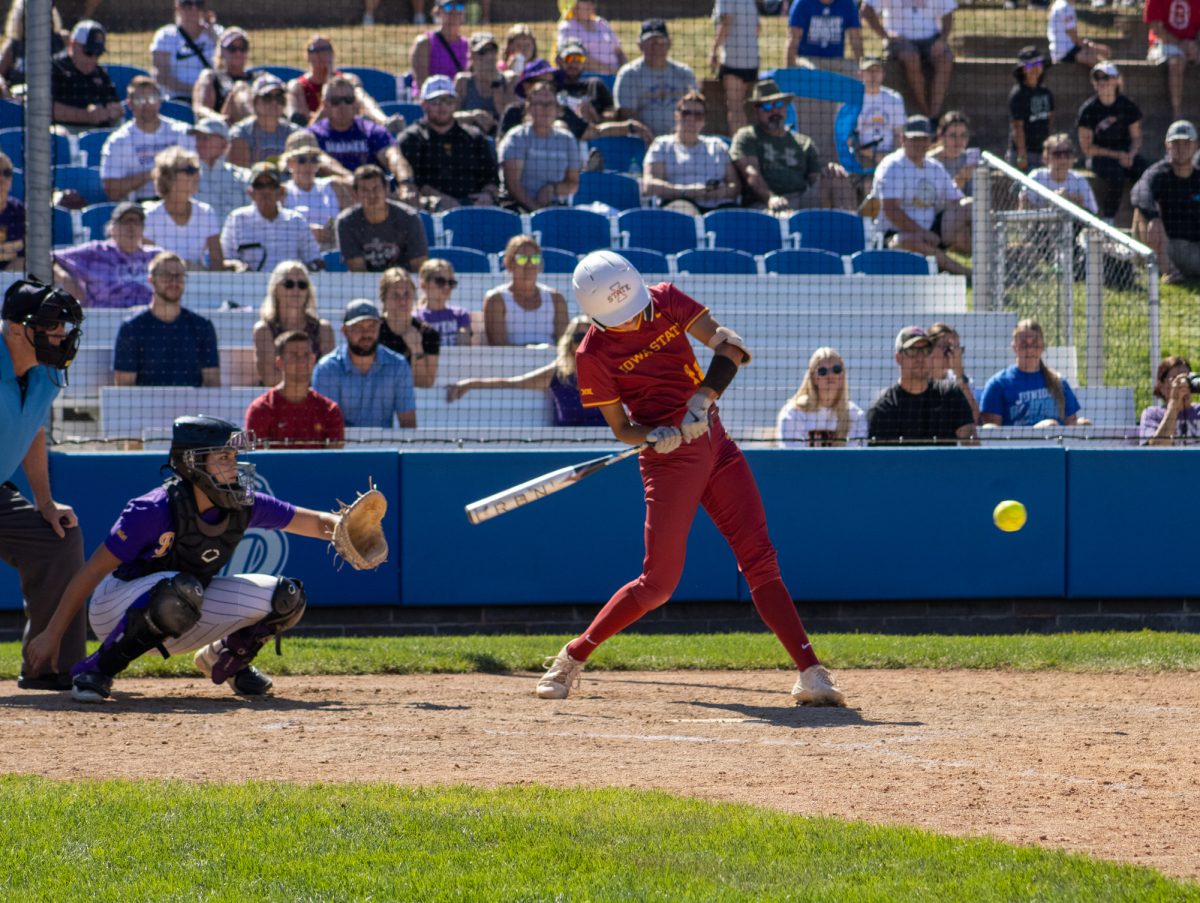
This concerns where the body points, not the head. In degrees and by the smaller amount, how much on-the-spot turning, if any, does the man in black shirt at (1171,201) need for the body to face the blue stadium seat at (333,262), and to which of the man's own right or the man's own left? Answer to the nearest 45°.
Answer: approximately 45° to the man's own right

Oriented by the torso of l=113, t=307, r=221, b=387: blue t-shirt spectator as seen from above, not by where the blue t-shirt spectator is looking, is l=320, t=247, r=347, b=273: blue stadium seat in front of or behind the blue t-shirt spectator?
behind

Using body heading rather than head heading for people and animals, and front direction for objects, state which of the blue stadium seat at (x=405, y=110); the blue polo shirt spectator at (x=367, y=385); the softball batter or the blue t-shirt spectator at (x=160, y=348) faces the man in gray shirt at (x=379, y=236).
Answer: the blue stadium seat

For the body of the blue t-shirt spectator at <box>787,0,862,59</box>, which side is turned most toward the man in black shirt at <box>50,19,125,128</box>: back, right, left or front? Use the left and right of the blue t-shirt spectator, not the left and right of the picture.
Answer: right

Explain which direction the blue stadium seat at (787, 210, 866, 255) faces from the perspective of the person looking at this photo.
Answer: facing the viewer

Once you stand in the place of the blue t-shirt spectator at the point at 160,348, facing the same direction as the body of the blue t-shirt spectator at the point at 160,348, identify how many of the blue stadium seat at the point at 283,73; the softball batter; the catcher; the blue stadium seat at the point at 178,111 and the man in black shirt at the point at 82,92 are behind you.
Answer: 3

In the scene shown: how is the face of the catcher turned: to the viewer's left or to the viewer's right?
to the viewer's right

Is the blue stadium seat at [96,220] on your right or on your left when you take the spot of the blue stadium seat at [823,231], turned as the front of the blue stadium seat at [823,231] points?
on your right

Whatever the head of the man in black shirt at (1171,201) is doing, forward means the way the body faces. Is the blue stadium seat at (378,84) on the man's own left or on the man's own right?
on the man's own right

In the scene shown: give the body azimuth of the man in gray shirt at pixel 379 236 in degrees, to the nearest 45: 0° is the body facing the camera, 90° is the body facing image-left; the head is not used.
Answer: approximately 0°
